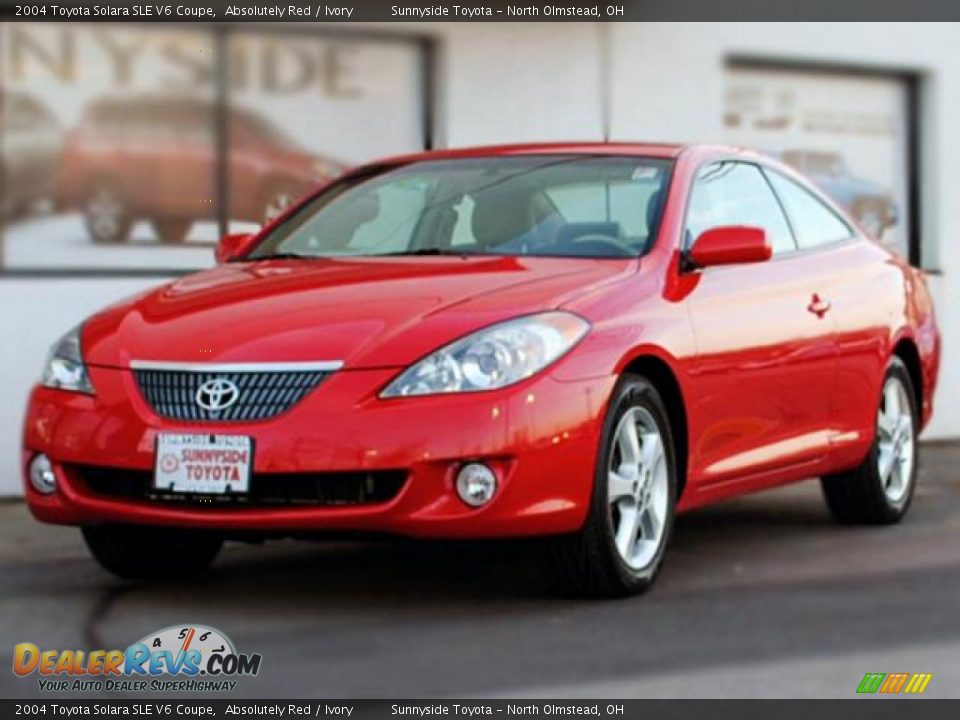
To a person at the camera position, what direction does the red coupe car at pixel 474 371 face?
facing the viewer and to the left of the viewer
